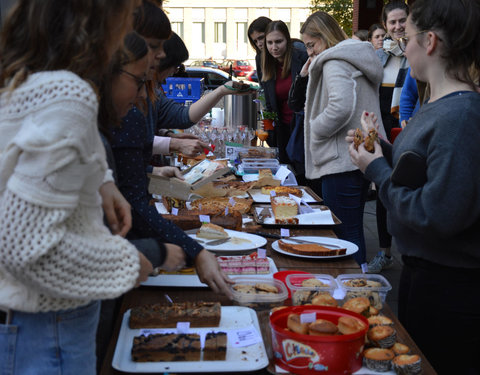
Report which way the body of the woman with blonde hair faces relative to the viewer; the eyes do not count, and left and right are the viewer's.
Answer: facing to the left of the viewer

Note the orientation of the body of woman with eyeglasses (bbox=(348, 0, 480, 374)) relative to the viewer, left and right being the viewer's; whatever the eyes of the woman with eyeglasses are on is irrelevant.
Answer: facing to the left of the viewer

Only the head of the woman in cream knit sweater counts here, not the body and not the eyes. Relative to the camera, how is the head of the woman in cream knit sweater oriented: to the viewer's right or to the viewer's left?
to the viewer's right

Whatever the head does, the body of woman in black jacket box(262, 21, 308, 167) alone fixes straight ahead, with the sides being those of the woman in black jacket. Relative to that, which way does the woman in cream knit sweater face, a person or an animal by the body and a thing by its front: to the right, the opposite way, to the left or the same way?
to the left

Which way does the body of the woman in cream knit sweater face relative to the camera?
to the viewer's right

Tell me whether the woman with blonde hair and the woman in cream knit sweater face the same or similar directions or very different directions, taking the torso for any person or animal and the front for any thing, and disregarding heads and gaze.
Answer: very different directions

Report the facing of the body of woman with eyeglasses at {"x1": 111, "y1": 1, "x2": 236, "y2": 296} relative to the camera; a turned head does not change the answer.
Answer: to the viewer's right

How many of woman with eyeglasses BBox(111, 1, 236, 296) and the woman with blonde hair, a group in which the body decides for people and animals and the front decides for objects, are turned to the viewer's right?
1
